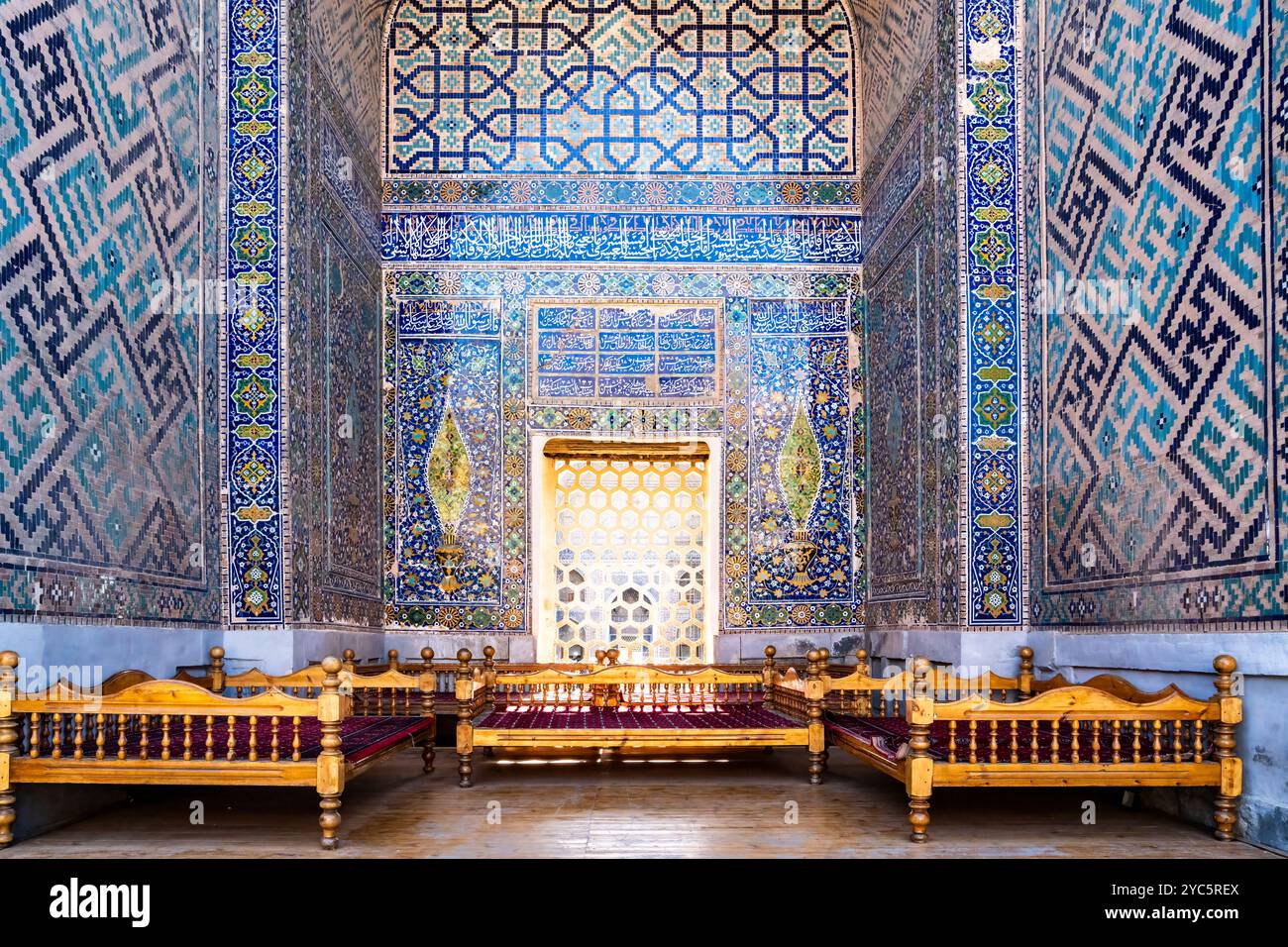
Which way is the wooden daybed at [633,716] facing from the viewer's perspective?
toward the camera

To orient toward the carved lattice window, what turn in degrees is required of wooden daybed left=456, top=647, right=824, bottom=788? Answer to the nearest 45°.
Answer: approximately 180°

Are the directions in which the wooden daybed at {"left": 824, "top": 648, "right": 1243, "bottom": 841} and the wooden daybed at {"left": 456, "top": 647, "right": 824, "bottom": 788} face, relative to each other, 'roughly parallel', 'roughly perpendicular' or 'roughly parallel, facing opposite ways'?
roughly perpendicular

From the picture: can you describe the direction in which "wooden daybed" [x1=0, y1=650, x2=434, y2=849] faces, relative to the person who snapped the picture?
facing to the right of the viewer

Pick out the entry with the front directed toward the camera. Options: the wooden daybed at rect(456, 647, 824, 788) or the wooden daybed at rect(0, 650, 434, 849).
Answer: the wooden daybed at rect(456, 647, 824, 788)

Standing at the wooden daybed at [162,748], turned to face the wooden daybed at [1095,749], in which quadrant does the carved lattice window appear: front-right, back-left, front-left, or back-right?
front-left

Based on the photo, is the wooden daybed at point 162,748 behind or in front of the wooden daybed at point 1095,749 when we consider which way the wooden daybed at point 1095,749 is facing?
in front

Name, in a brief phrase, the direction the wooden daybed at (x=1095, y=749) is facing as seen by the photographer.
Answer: facing to the left of the viewer

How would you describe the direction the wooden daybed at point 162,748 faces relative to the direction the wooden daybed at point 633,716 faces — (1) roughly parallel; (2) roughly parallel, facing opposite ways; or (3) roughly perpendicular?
roughly perpendicular

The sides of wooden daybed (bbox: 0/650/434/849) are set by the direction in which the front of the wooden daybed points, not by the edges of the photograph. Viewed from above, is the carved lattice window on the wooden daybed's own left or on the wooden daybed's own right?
on the wooden daybed's own left

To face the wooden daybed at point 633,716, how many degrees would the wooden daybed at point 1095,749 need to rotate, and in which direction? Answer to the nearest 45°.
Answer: approximately 45° to its right

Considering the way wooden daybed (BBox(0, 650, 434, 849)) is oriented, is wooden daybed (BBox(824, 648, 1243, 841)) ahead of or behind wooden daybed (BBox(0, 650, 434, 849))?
ahead

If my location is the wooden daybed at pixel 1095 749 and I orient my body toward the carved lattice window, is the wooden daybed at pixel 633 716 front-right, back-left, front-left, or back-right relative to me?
front-left

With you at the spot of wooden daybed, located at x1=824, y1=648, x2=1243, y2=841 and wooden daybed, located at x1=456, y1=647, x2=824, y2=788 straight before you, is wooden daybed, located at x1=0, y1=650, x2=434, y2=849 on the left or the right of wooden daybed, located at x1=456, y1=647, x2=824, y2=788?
left
